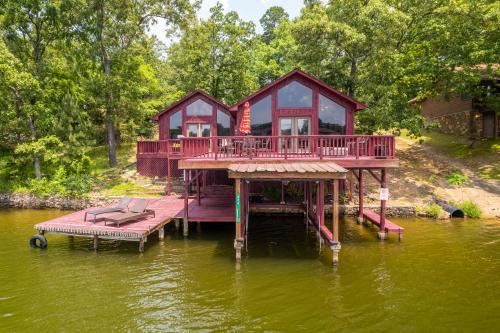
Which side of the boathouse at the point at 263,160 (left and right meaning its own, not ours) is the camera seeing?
front

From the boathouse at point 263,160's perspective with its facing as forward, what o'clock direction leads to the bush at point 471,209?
The bush is roughly at 9 o'clock from the boathouse.

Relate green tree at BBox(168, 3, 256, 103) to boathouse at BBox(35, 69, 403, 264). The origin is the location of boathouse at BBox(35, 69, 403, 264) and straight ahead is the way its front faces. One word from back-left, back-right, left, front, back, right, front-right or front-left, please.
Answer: back

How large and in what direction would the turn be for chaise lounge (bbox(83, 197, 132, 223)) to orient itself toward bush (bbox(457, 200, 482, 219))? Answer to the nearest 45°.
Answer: approximately 135° to its left

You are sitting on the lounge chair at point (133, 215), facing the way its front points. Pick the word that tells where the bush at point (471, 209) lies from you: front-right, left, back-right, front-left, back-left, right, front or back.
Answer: back-left

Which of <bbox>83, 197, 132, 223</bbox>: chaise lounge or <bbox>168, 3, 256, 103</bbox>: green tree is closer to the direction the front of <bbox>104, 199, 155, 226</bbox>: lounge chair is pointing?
the chaise lounge

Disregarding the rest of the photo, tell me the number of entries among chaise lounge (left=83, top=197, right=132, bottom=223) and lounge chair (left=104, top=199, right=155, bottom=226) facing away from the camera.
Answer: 0

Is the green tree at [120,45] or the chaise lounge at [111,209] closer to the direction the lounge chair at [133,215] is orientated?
the chaise lounge

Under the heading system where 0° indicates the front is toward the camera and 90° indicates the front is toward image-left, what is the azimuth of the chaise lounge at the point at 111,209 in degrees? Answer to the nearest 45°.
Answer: approximately 45°

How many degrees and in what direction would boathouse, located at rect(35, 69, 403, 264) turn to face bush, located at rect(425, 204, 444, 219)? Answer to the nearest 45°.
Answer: approximately 90° to its left

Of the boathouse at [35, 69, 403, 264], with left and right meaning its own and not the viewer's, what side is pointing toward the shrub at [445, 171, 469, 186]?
left

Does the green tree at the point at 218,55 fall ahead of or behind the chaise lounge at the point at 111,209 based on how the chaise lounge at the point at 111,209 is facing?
behind
